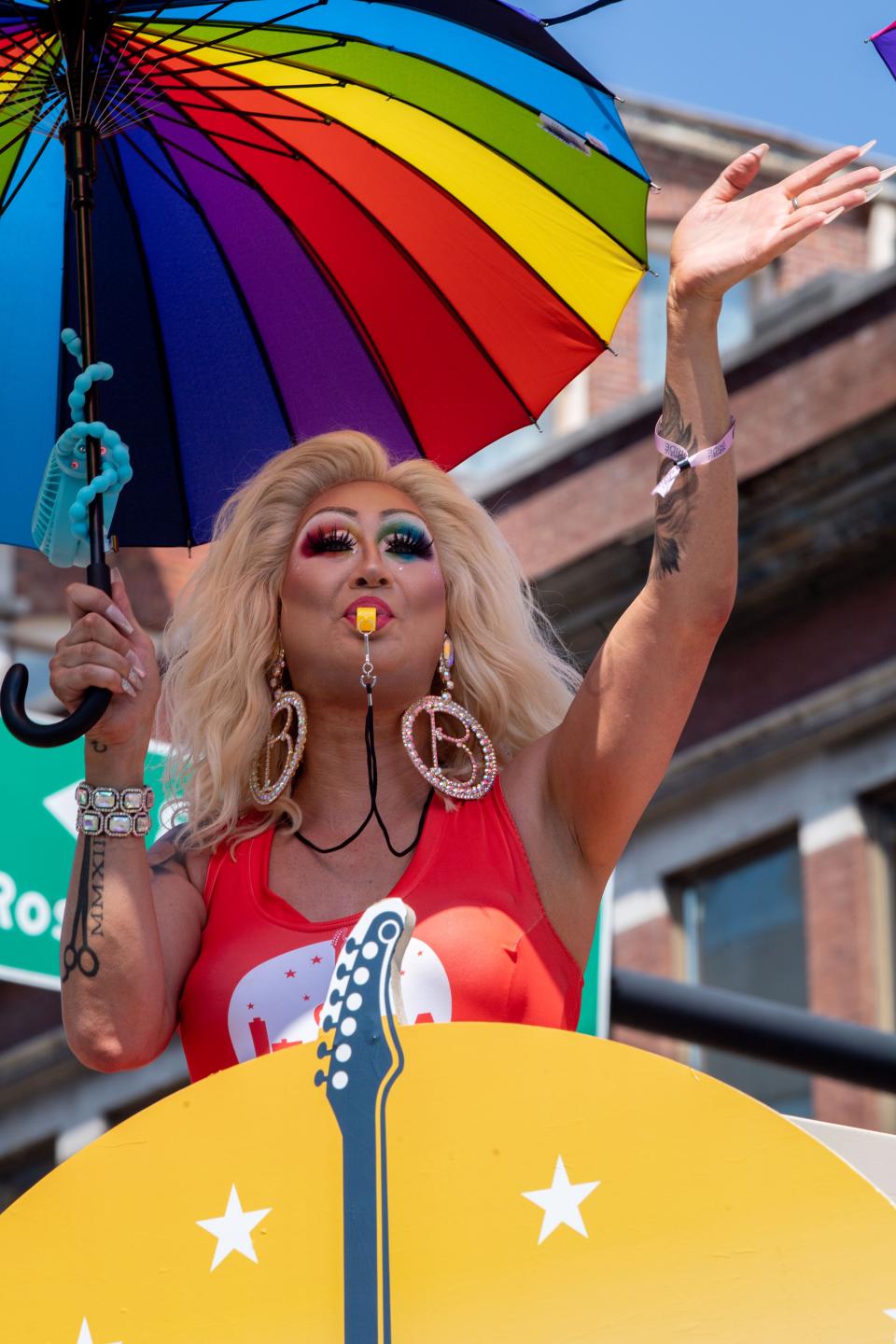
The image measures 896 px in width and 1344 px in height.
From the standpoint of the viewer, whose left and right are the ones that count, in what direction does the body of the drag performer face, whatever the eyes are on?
facing the viewer

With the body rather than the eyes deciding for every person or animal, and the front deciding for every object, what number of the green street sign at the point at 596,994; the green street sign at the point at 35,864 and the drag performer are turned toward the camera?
3

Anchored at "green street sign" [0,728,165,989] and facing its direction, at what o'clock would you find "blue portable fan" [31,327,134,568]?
The blue portable fan is roughly at 12 o'clock from the green street sign.

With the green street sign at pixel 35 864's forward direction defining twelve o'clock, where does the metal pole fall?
The metal pole is roughly at 9 o'clock from the green street sign.

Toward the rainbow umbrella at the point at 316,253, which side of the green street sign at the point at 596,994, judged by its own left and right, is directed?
front

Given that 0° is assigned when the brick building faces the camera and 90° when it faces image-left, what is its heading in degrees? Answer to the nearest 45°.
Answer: approximately 45°

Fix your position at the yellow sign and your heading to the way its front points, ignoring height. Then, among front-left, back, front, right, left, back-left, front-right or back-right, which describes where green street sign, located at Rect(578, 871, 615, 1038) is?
back

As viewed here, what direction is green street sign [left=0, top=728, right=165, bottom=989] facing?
toward the camera
